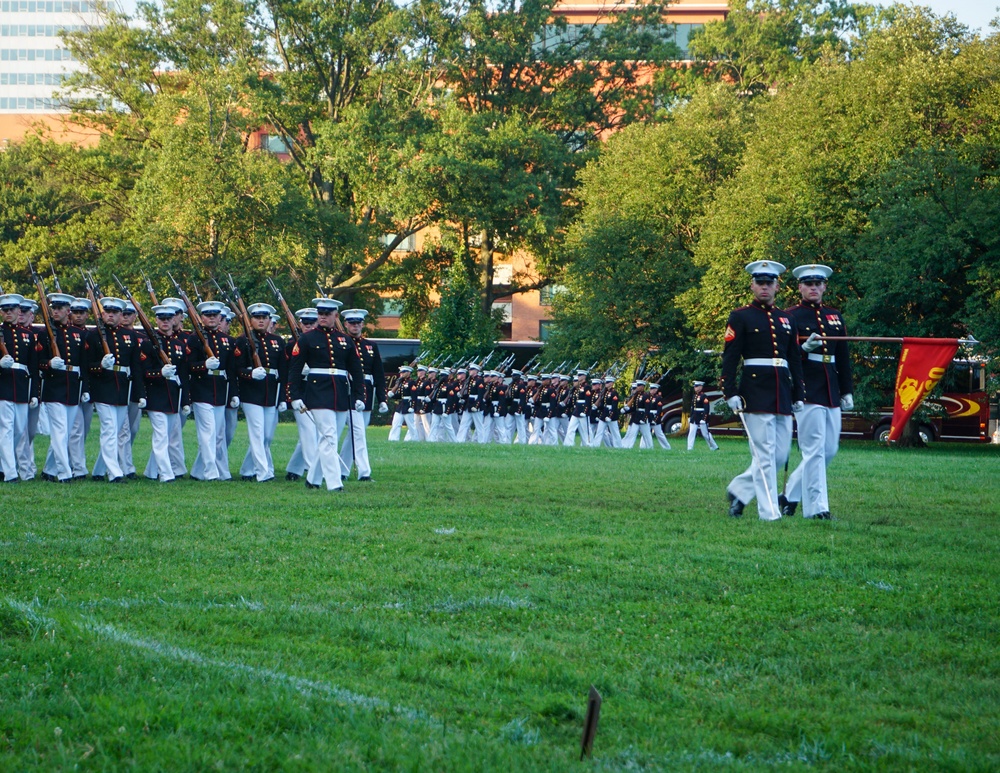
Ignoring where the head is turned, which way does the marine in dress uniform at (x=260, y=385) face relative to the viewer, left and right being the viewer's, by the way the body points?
facing the viewer

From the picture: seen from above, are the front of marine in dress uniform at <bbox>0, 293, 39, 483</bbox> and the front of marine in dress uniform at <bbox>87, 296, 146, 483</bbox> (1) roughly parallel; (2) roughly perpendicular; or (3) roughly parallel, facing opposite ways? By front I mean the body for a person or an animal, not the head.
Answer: roughly parallel

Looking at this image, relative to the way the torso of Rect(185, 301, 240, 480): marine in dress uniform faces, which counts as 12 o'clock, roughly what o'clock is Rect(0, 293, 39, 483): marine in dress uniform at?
Rect(0, 293, 39, 483): marine in dress uniform is roughly at 4 o'clock from Rect(185, 301, 240, 480): marine in dress uniform.

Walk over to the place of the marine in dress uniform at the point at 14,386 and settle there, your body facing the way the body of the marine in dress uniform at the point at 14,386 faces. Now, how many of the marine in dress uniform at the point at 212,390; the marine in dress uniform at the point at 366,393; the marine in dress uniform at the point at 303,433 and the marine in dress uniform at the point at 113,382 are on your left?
4

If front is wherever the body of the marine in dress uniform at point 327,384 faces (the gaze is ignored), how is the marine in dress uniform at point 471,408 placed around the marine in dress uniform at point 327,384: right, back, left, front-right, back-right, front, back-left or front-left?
back

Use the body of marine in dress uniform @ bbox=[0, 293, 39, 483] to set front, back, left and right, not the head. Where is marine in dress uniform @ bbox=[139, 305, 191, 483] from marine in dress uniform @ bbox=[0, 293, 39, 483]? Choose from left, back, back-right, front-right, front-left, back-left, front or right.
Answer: left

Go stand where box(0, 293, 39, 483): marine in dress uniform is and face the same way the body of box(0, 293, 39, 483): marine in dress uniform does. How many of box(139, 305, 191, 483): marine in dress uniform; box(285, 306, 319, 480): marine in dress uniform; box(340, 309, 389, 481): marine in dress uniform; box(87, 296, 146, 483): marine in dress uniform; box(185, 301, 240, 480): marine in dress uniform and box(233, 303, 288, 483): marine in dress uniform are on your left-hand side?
6

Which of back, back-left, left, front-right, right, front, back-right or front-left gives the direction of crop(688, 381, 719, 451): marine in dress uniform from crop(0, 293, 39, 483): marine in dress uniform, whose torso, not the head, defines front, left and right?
back-left

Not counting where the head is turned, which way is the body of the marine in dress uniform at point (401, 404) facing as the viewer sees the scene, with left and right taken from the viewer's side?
facing the viewer and to the left of the viewer

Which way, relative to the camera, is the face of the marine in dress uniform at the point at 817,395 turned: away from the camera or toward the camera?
toward the camera

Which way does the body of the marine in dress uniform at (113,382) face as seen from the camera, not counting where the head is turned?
toward the camera

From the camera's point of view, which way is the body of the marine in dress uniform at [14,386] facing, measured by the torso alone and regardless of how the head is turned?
toward the camera

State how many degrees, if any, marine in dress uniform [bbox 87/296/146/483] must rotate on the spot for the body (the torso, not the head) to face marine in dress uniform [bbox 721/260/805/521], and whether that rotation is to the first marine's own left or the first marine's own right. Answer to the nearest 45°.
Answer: approximately 45° to the first marine's own left

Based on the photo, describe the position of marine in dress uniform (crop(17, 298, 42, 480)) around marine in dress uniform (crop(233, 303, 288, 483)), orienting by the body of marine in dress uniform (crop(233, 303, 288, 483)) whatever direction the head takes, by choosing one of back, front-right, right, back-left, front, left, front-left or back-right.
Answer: right
